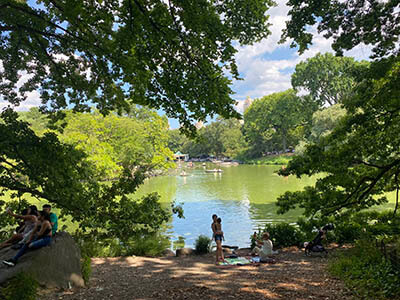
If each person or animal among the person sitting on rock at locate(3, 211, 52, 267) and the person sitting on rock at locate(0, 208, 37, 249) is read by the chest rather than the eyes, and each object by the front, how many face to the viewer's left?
2

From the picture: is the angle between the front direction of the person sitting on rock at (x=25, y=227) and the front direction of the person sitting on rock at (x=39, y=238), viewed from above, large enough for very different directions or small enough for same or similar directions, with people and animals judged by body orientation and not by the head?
same or similar directions

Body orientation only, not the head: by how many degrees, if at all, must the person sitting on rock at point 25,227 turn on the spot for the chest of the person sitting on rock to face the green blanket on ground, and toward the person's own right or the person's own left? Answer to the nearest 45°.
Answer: approximately 180°

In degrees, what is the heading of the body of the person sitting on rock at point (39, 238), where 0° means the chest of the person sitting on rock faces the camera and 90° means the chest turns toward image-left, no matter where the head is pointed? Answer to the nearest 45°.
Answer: approximately 90°

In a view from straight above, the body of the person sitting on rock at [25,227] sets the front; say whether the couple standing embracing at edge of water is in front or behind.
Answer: behind

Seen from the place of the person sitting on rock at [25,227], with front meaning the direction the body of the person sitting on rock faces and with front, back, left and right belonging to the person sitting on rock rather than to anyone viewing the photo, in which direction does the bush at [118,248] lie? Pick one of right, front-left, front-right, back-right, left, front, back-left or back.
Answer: back-right

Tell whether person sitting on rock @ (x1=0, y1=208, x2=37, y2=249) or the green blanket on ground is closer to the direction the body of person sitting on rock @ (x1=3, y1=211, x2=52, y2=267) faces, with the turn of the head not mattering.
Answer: the person sitting on rock

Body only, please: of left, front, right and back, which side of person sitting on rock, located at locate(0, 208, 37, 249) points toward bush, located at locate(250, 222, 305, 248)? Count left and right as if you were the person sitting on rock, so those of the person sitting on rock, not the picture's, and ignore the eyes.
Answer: back

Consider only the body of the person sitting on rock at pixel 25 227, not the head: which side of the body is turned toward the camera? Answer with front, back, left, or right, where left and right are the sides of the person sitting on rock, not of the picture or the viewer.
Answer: left

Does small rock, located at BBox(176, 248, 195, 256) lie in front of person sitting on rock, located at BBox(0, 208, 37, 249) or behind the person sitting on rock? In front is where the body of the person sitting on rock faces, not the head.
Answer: behind
